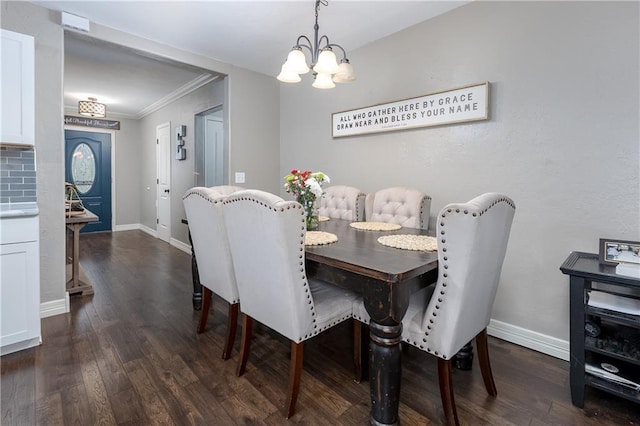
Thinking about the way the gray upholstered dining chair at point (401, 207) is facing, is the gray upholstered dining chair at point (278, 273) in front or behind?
in front

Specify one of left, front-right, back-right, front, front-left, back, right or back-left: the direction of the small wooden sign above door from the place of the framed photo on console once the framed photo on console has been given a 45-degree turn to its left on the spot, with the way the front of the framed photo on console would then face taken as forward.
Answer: back-right

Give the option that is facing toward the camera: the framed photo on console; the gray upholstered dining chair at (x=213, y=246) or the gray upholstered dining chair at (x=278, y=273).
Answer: the framed photo on console

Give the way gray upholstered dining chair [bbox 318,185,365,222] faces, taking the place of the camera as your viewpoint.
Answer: facing the viewer and to the left of the viewer

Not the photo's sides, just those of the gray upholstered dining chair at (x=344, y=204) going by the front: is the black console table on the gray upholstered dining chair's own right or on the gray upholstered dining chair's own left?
on the gray upholstered dining chair's own left

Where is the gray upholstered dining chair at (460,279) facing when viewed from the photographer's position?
facing away from the viewer and to the left of the viewer

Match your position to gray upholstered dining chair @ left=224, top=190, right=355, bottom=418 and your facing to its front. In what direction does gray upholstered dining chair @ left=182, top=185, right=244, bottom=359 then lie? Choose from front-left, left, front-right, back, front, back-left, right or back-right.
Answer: left

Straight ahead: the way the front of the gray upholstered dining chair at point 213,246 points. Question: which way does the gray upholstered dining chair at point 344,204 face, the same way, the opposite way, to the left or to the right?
the opposite way

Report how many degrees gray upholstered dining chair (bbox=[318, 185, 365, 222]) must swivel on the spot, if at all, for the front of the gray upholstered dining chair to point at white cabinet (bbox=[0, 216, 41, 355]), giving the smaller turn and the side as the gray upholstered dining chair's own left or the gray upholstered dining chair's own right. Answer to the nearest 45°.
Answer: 0° — it already faces it

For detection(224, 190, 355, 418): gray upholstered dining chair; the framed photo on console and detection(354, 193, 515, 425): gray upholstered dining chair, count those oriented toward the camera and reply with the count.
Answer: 1

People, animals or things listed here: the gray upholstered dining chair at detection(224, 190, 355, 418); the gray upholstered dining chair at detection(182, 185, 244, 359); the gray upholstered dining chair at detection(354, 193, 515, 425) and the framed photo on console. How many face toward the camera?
1
